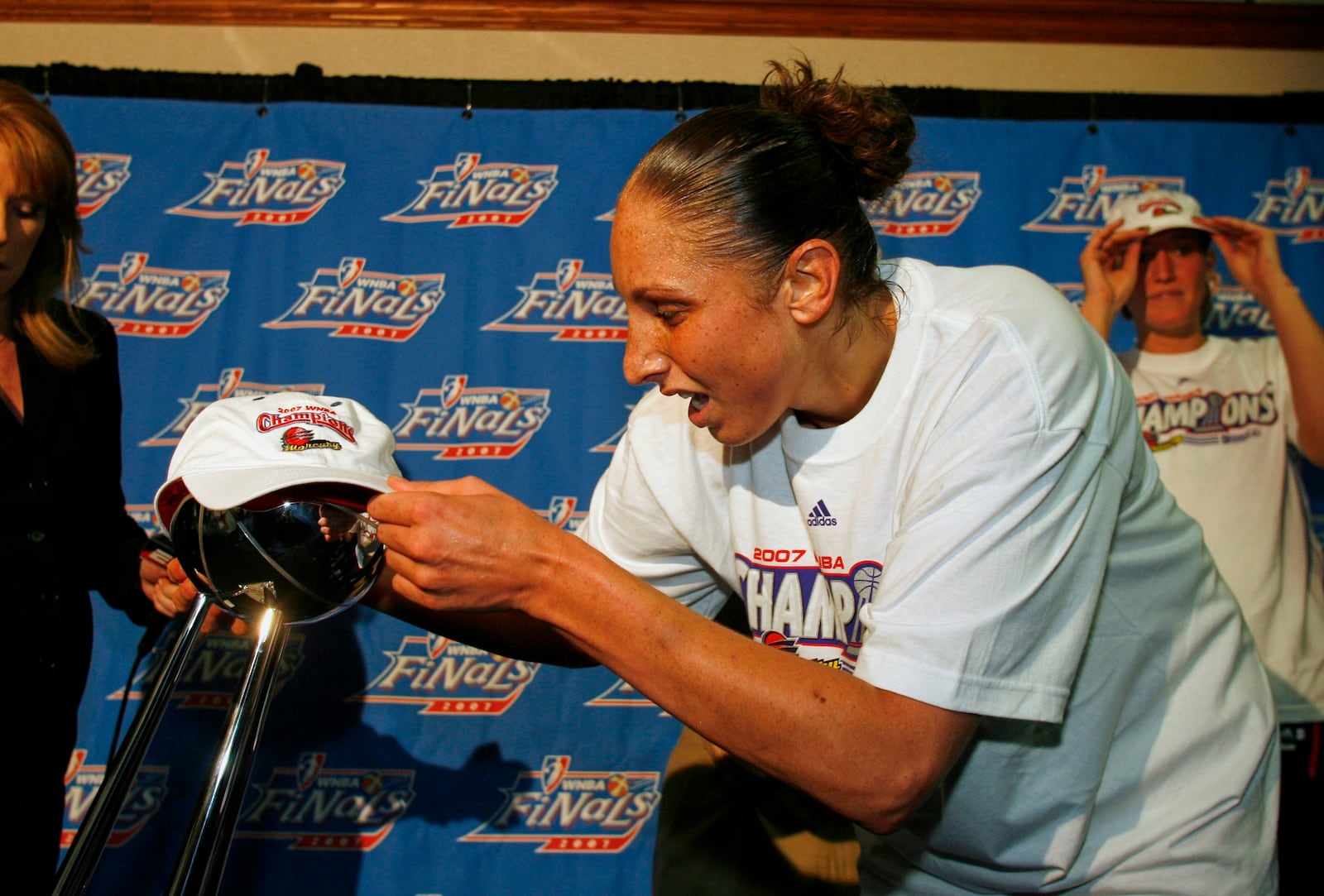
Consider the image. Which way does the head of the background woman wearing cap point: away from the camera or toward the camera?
toward the camera

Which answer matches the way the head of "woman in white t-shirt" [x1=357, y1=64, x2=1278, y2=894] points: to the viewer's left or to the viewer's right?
to the viewer's left

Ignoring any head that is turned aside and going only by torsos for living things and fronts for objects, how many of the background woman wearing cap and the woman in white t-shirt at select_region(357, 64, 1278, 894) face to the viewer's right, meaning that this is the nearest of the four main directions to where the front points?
0

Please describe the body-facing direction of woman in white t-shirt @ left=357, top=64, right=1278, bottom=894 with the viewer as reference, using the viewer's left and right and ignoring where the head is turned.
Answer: facing the viewer and to the left of the viewer

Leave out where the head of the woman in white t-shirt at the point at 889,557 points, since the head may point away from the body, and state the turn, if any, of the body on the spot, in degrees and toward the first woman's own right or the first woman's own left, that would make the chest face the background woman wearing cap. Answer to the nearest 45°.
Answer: approximately 180°

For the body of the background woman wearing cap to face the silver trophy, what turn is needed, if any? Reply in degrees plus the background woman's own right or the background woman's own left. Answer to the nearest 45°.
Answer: approximately 45° to the background woman's own right

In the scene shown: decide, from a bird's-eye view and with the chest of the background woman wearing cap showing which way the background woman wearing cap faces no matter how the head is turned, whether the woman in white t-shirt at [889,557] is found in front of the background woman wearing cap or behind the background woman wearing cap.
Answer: in front

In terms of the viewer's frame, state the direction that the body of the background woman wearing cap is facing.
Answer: toward the camera
